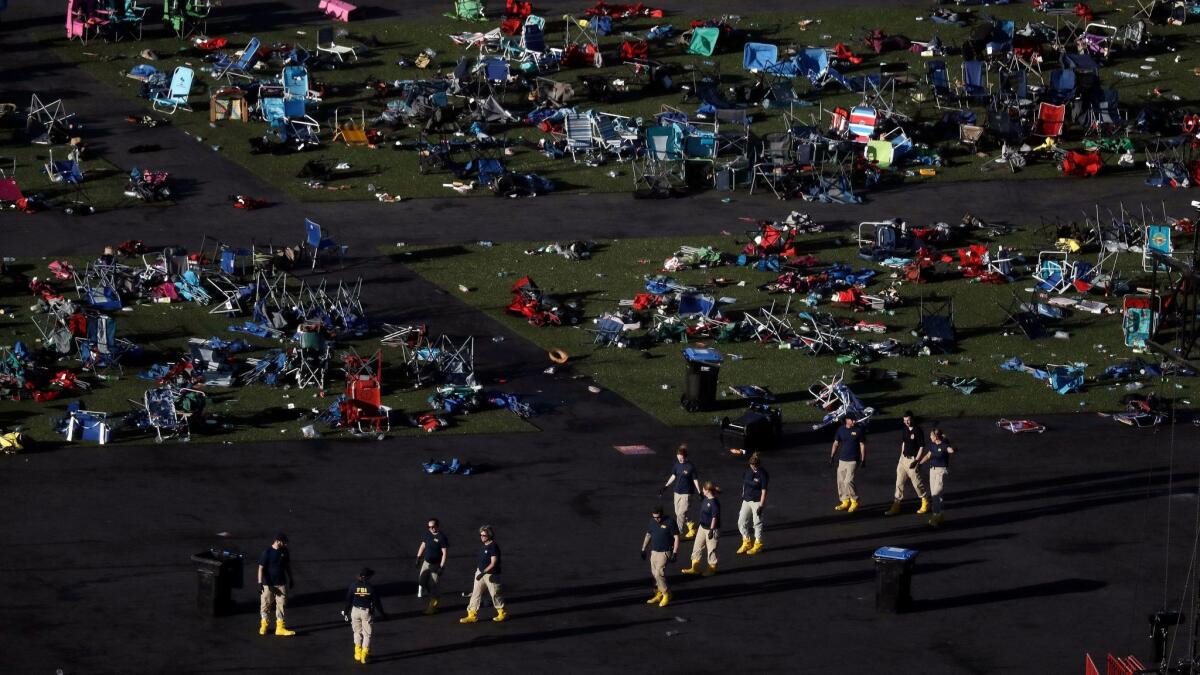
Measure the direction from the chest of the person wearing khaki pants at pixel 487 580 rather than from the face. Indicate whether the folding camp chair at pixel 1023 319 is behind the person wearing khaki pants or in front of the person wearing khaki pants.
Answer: behind

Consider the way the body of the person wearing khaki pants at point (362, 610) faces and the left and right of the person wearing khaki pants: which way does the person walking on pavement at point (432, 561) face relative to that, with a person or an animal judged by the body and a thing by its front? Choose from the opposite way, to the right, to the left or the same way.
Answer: the opposite way

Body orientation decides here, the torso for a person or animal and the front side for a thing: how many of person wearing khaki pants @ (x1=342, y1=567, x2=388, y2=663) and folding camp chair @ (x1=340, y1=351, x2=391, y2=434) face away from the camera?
1

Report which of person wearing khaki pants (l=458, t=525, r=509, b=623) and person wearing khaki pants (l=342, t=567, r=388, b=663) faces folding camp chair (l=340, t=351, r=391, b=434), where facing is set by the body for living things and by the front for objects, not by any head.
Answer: person wearing khaki pants (l=342, t=567, r=388, b=663)

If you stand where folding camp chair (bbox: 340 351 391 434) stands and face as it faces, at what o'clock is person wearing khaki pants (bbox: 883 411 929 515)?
The person wearing khaki pants is roughly at 10 o'clock from the folding camp chair.

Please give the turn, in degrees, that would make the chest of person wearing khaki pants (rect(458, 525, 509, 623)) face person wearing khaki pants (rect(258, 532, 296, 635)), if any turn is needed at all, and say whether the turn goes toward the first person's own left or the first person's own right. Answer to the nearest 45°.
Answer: approximately 45° to the first person's own right

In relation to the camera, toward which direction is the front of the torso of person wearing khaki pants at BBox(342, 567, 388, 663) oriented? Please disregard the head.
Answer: away from the camera

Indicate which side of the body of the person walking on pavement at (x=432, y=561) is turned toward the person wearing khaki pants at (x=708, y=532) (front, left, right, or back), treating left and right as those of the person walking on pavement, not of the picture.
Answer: left
